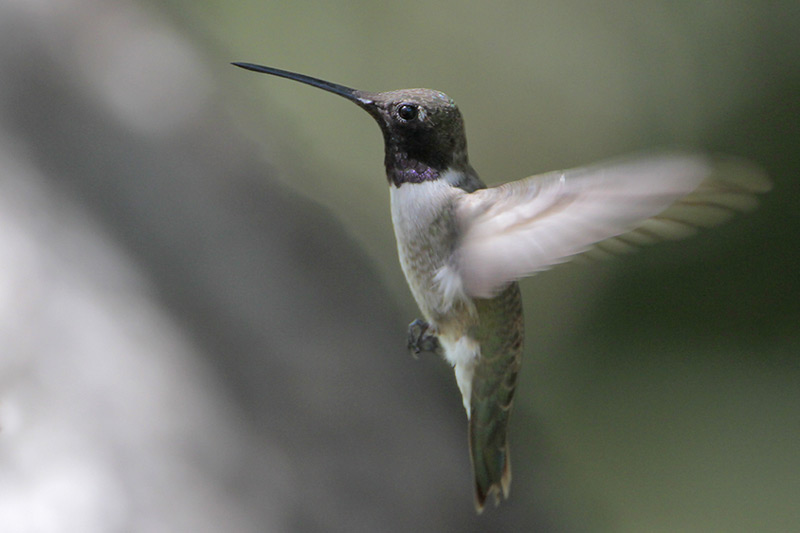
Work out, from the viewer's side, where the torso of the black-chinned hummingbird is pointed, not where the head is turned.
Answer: to the viewer's left
